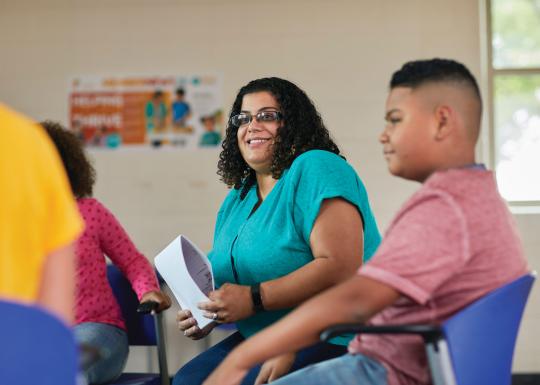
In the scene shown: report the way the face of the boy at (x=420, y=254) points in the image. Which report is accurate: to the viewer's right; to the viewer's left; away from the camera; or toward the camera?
to the viewer's left

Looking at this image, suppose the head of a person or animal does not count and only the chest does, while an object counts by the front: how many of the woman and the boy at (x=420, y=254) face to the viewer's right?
0

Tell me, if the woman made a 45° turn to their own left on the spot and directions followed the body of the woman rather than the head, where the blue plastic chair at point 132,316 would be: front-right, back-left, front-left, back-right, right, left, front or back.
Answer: back-right

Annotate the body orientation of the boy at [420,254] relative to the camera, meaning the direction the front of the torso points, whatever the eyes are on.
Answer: to the viewer's left

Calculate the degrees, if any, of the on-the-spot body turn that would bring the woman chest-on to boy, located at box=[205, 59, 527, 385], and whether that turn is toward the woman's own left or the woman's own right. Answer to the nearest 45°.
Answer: approximately 45° to the woman's own left

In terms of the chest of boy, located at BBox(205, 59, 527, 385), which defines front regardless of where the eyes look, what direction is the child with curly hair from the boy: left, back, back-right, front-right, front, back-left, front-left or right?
front-right

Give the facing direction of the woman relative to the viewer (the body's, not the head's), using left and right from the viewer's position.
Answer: facing the viewer and to the left of the viewer

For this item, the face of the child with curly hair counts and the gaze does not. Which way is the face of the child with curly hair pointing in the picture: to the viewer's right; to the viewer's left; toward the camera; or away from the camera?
away from the camera

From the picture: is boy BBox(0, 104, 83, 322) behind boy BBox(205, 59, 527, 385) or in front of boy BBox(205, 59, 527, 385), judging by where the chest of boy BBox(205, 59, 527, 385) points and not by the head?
in front

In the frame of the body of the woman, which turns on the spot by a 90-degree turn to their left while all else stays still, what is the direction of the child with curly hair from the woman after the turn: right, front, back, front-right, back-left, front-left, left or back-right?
back
